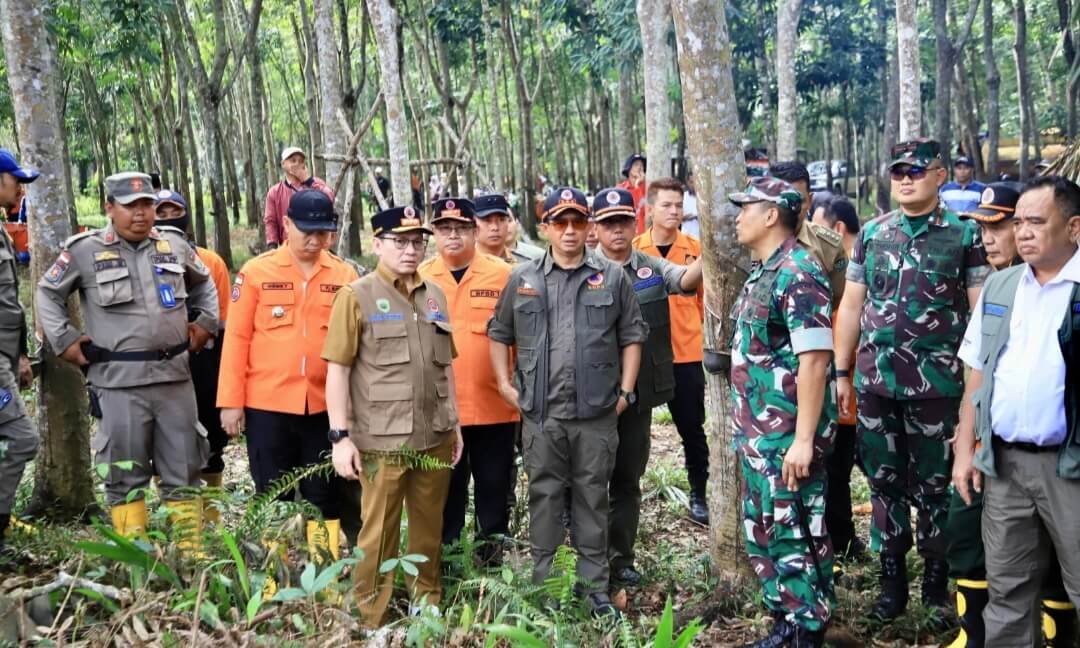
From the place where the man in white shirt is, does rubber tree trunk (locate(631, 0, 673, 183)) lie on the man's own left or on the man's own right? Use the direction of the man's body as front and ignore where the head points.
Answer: on the man's own right

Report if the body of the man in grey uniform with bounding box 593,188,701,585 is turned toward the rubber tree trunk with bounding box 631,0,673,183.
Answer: no

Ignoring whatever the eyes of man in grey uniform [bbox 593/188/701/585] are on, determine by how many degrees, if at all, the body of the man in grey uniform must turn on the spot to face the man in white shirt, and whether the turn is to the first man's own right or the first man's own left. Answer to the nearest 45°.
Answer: approximately 45° to the first man's own left

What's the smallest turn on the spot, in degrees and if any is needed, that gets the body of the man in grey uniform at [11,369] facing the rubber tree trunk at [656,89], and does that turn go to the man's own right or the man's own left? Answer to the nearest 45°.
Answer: approximately 45° to the man's own left

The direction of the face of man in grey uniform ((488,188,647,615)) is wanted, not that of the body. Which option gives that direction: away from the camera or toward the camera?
toward the camera

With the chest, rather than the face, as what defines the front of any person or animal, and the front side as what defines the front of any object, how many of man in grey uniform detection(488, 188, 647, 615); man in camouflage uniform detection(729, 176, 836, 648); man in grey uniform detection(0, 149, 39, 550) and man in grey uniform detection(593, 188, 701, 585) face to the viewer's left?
1

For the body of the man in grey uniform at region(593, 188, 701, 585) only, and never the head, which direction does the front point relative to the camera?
toward the camera

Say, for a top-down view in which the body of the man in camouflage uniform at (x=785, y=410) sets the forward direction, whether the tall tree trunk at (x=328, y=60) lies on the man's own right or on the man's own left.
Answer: on the man's own right

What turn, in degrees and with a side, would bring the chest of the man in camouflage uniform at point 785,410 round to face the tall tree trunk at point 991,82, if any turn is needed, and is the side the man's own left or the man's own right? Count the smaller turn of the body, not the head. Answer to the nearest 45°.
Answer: approximately 90° to the man's own right

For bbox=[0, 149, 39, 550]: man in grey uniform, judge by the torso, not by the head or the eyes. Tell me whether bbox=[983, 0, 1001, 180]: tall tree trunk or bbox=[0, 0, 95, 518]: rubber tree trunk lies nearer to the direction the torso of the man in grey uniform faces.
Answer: the tall tree trunk

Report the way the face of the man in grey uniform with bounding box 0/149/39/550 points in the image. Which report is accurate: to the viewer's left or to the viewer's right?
to the viewer's right

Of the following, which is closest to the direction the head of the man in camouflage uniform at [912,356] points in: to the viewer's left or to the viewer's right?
to the viewer's left

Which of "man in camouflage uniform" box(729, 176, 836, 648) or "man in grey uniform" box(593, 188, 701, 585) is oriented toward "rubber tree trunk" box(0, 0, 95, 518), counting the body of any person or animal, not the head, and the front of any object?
the man in camouflage uniform

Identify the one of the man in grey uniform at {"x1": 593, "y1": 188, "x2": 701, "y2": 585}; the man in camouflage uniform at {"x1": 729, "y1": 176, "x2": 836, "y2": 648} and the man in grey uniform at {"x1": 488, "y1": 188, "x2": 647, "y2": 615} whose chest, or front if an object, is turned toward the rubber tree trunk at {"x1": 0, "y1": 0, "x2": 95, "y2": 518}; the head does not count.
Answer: the man in camouflage uniform

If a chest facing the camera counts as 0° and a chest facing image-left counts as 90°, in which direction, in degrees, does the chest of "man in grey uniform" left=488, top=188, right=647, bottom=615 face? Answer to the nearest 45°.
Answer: approximately 0°

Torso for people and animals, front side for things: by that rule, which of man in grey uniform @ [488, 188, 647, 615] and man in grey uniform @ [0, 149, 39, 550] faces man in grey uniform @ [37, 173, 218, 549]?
man in grey uniform @ [0, 149, 39, 550]

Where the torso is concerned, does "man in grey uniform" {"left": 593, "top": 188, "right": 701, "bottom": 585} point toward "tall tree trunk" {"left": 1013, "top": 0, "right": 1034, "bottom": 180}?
no

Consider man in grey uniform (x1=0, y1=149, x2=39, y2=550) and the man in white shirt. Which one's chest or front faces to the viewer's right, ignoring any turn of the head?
the man in grey uniform

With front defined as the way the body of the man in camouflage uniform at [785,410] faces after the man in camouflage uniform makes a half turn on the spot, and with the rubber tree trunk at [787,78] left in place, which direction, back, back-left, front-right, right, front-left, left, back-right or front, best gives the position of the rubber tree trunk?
left

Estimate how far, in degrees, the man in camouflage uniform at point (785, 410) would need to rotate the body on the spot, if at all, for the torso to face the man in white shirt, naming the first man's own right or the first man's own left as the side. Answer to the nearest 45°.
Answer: approximately 180°
